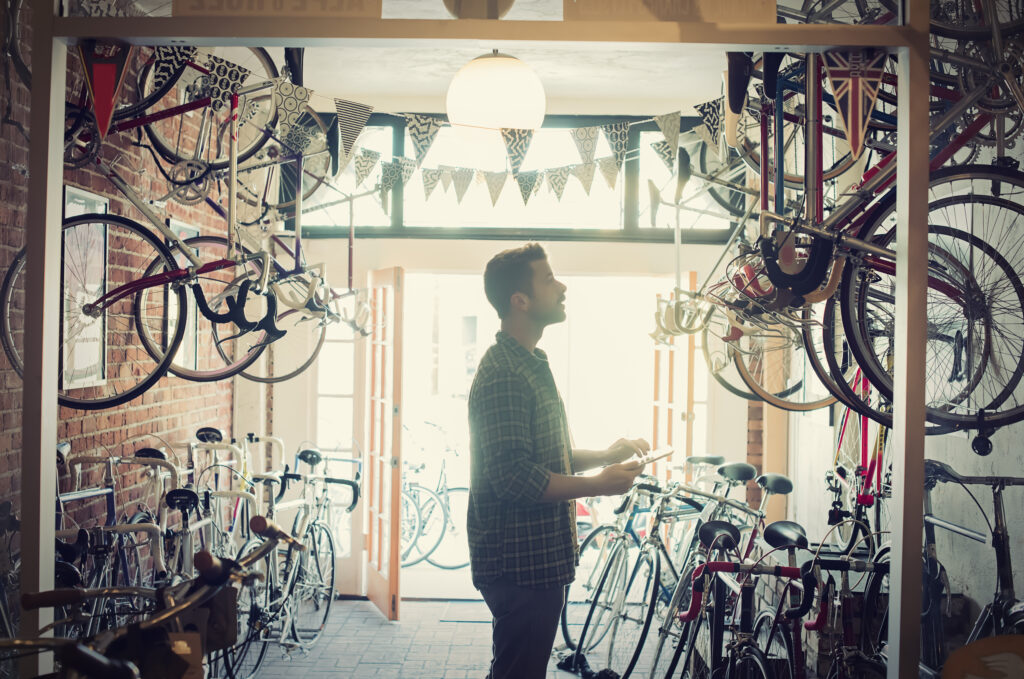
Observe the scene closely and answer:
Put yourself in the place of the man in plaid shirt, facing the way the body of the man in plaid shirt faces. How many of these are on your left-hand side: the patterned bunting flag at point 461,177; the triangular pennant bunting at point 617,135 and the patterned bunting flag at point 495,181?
3

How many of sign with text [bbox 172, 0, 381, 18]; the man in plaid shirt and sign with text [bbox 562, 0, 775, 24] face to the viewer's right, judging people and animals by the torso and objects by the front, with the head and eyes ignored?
1

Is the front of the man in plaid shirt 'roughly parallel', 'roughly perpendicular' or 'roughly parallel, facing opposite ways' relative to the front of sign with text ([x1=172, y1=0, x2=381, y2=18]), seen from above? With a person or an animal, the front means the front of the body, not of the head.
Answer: roughly perpendicular

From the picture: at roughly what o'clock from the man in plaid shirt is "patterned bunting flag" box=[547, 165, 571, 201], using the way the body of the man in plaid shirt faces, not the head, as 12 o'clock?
The patterned bunting flag is roughly at 9 o'clock from the man in plaid shirt.

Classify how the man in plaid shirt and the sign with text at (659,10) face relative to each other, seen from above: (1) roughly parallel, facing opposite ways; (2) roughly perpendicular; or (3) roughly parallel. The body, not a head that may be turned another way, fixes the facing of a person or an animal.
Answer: roughly perpendicular

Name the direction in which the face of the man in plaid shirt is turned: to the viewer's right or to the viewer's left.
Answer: to the viewer's right

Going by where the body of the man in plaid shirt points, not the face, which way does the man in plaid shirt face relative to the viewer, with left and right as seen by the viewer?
facing to the right of the viewer

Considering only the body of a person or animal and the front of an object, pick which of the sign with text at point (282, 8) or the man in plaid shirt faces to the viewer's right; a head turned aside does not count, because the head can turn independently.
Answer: the man in plaid shirt
